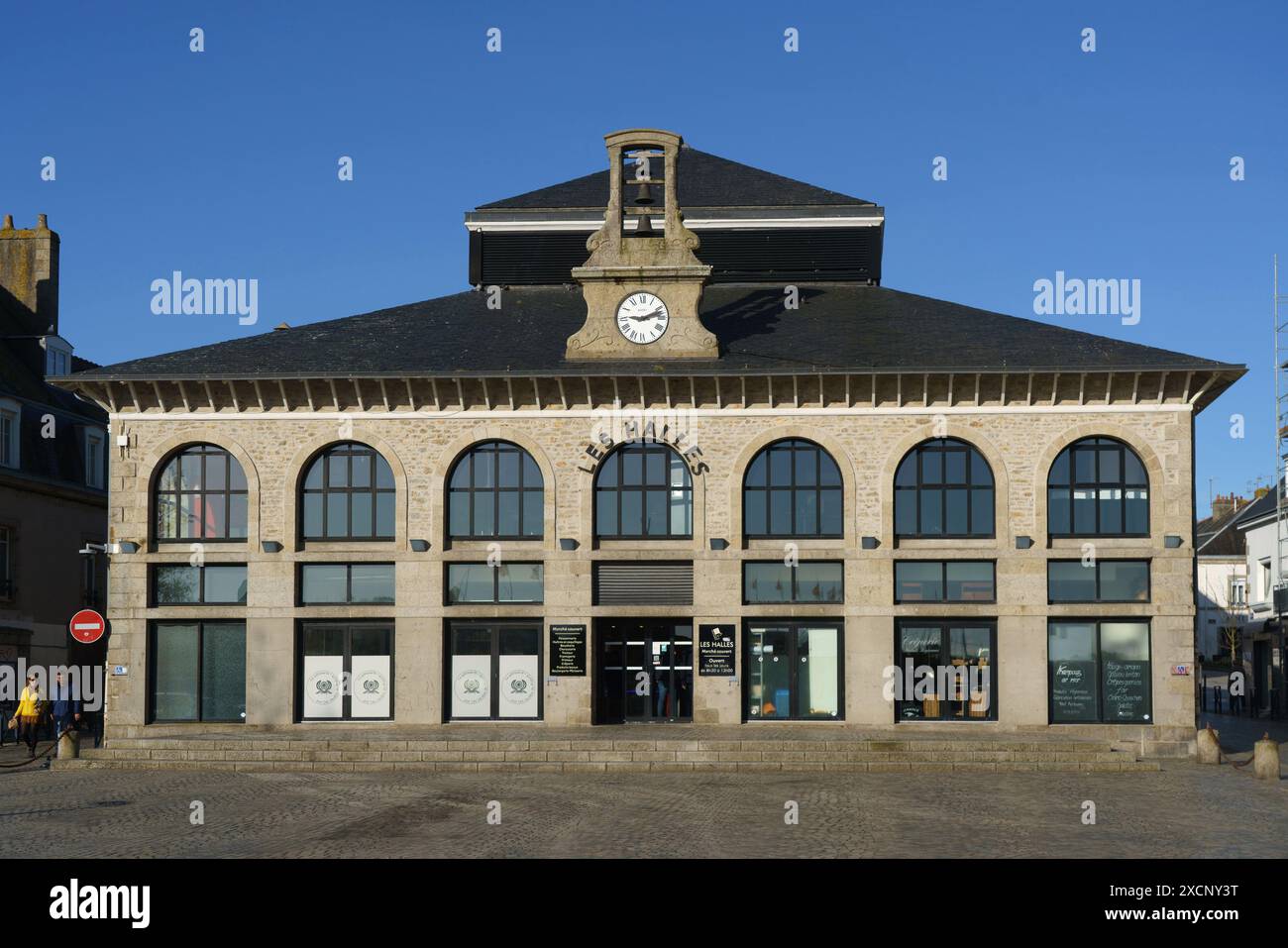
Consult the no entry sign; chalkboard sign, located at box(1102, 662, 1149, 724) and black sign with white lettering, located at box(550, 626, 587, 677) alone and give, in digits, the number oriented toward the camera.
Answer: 3

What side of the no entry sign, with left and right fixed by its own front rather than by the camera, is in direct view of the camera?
front

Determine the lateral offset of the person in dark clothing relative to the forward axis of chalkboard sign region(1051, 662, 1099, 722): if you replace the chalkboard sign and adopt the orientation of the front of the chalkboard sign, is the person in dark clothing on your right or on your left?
on your right

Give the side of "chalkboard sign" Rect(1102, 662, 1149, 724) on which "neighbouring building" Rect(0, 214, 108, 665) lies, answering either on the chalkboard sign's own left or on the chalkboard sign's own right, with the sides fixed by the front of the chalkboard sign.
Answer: on the chalkboard sign's own right

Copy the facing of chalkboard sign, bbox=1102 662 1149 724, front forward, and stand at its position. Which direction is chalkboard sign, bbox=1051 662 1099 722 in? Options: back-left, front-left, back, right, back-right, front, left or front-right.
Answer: right

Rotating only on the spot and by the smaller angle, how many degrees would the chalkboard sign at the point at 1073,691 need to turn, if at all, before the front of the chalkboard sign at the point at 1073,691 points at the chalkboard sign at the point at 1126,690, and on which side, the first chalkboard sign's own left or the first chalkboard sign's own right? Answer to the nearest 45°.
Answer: approximately 90° to the first chalkboard sign's own left

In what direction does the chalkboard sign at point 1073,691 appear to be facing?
toward the camera

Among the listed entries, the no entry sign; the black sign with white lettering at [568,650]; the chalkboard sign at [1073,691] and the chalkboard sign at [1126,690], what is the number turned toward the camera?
4

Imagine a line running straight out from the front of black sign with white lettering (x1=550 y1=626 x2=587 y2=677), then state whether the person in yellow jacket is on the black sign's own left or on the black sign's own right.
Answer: on the black sign's own right

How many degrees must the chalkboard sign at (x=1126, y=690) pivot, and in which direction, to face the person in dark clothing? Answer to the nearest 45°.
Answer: approximately 90° to its right

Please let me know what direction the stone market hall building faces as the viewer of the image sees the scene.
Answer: facing the viewer

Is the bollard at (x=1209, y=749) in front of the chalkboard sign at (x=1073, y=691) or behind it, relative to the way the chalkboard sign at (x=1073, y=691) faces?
in front

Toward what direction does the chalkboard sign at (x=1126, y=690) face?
toward the camera

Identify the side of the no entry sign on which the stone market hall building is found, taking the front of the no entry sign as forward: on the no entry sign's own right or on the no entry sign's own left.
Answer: on the no entry sign's own left
